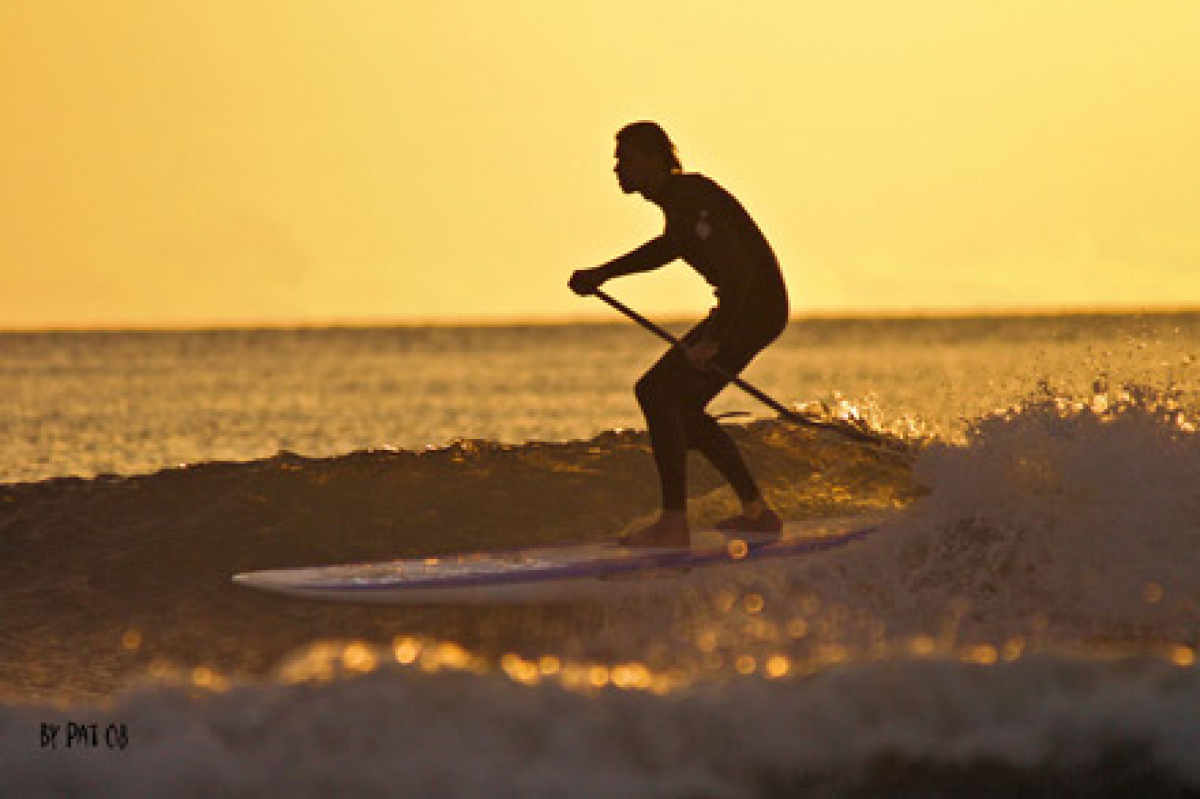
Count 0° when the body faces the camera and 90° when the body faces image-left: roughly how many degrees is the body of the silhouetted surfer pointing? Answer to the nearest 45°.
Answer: approximately 90°

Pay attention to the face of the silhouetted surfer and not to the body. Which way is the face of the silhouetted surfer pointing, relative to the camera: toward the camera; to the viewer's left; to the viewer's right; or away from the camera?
to the viewer's left

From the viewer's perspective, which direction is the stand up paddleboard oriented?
to the viewer's left
